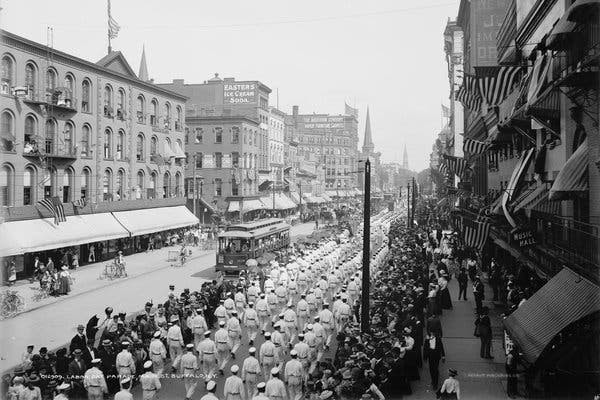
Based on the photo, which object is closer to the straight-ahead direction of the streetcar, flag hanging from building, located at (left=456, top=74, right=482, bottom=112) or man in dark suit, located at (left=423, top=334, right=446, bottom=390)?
the man in dark suit

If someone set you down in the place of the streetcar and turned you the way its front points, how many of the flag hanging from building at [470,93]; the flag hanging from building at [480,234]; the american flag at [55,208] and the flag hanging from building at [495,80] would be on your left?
3

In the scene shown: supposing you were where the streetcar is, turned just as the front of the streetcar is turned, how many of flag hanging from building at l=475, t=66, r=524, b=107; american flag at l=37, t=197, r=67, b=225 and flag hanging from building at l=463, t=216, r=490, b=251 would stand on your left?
2

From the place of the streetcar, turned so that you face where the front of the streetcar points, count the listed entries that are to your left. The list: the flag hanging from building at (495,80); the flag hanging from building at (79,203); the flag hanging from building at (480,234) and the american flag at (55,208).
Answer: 2

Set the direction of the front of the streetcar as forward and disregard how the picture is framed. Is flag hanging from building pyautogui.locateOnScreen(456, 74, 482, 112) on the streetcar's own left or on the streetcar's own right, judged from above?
on the streetcar's own left

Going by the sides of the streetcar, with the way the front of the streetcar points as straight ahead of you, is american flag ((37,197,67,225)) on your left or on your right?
on your right

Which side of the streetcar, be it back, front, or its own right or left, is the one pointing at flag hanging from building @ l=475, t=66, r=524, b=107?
left

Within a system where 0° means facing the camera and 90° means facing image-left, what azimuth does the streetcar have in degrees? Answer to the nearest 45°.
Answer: approximately 45°

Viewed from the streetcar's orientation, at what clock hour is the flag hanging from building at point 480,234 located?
The flag hanging from building is roughly at 9 o'clock from the streetcar.

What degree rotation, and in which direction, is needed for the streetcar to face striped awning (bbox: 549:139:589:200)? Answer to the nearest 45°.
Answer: approximately 90° to its left
